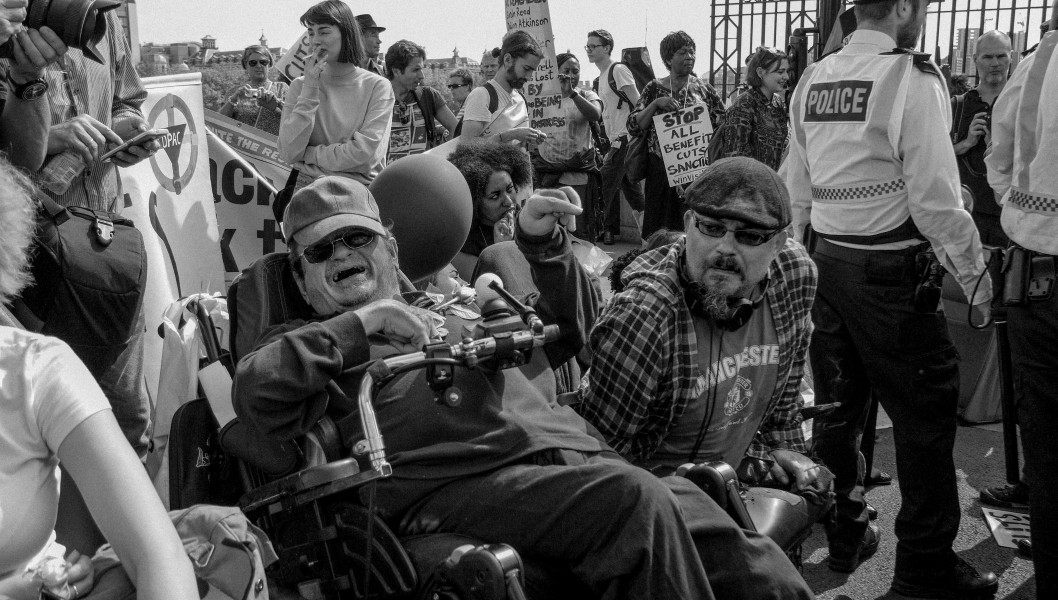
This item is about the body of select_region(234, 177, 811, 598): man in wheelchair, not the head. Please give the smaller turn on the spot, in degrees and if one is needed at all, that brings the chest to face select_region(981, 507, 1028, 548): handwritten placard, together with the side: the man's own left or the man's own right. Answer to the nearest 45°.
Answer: approximately 90° to the man's own left

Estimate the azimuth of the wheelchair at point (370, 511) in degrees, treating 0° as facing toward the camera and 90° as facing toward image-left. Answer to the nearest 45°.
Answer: approximately 315°

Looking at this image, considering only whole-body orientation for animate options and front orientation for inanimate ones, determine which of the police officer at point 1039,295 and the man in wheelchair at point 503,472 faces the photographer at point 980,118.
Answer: the police officer

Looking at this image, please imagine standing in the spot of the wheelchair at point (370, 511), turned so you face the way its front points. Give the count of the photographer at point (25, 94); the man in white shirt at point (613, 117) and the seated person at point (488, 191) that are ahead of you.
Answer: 0

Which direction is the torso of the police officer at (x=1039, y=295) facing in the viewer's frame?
away from the camera

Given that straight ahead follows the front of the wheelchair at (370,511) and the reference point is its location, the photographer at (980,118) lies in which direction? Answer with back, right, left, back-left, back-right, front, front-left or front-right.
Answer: left

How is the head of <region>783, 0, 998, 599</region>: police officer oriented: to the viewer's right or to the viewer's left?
to the viewer's right

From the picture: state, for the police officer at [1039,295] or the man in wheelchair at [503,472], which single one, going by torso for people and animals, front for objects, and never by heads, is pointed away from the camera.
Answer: the police officer

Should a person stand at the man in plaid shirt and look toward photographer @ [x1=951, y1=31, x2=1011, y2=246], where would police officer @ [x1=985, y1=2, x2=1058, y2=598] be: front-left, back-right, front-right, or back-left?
front-right

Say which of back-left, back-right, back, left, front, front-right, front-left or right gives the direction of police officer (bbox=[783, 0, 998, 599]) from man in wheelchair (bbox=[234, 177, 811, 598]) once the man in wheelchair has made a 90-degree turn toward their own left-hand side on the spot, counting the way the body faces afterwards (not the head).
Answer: front

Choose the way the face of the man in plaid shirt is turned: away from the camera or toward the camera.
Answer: toward the camera

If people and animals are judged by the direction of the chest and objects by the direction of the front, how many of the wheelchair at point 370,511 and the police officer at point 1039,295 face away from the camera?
1

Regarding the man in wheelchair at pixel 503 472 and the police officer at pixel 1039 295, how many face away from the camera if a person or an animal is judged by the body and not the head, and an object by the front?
1

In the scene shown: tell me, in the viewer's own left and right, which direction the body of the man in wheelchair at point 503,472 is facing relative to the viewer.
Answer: facing the viewer and to the right of the viewer
